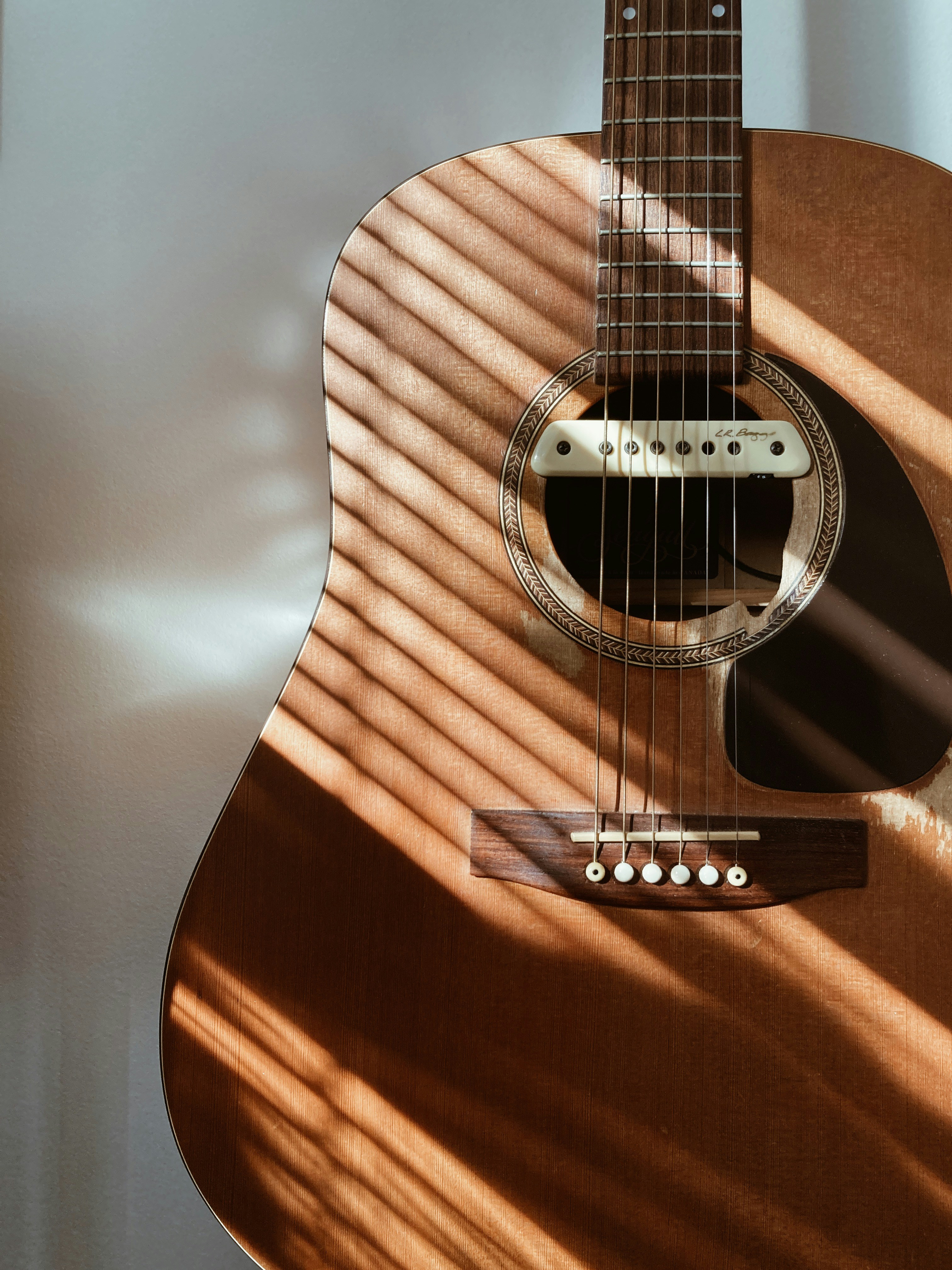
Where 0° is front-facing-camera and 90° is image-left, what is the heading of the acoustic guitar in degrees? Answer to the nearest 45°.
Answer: approximately 0°
